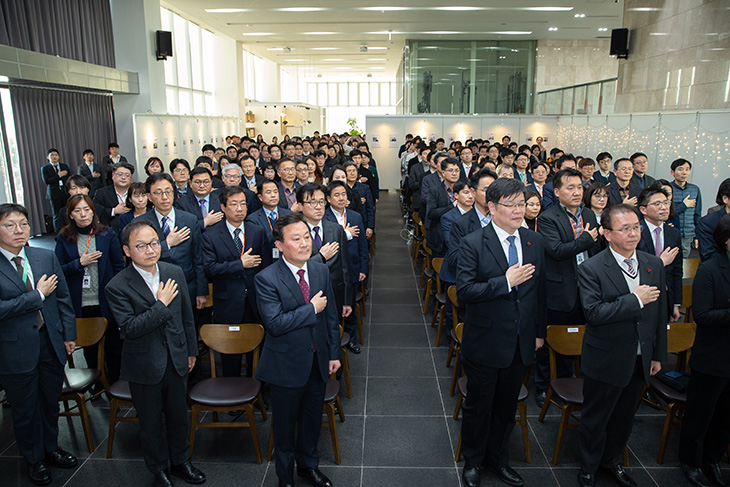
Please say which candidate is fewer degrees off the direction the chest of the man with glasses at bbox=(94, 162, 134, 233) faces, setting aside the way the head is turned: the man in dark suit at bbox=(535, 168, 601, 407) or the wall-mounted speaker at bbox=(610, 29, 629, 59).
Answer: the man in dark suit

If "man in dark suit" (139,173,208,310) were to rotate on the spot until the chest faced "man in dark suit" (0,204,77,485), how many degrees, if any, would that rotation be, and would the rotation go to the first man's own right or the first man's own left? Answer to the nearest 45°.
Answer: approximately 45° to the first man's own right

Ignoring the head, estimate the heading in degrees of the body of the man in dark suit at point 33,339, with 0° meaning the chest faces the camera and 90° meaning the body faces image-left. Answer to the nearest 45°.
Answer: approximately 315°

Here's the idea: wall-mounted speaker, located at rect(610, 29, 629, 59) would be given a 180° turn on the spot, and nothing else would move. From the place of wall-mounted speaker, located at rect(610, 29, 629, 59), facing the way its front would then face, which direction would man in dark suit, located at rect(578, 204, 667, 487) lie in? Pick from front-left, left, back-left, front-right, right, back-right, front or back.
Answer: back-right

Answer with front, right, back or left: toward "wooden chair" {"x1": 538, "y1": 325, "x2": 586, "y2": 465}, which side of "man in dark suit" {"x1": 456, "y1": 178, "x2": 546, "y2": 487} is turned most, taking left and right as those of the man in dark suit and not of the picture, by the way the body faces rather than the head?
left

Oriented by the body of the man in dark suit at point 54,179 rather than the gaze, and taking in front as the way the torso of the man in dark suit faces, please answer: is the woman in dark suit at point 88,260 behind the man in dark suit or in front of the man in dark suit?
in front

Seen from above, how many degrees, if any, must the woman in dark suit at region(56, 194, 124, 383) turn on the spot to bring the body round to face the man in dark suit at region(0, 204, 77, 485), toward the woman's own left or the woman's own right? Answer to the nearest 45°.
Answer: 0° — they already face them

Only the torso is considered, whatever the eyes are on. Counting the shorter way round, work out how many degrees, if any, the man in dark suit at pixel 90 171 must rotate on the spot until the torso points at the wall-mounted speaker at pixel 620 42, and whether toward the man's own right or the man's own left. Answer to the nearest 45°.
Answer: approximately 45° to the man's own left

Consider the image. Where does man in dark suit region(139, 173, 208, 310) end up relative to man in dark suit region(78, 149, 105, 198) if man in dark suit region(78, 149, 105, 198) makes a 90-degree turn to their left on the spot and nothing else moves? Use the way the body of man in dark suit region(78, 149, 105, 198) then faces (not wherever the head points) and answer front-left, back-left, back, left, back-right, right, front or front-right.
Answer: back-right

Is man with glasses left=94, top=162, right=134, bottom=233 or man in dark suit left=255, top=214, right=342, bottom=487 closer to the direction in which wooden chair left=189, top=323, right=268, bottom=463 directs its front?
the man in dark suit

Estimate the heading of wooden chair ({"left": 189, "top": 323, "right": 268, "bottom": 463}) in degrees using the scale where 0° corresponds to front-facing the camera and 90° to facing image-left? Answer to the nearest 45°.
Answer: approximately 0°

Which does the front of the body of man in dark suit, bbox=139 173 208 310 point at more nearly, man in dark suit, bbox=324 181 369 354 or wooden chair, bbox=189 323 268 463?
the wooden chair

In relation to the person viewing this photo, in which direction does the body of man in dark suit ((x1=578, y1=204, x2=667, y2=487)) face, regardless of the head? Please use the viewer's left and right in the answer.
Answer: facing the viewer and to the right of the viewer

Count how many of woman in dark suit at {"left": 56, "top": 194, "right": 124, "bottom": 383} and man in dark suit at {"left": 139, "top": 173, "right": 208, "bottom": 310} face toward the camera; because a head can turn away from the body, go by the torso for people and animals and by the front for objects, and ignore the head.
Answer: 2

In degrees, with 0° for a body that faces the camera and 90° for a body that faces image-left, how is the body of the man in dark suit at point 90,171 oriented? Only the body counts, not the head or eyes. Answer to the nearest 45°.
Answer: approximately 315°
